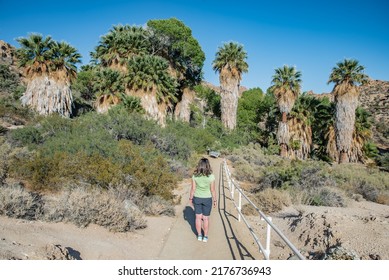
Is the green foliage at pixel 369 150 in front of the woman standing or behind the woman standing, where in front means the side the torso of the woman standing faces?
in front

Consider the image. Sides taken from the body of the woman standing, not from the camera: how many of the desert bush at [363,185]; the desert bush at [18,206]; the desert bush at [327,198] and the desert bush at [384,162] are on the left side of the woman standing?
1

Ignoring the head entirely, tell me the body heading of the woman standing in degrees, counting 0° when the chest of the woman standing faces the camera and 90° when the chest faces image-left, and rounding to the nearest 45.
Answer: approximately 180°

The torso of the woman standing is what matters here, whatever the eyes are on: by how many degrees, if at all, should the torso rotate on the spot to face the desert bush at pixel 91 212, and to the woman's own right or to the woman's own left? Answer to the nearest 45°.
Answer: approximately 90° to the woman's own left

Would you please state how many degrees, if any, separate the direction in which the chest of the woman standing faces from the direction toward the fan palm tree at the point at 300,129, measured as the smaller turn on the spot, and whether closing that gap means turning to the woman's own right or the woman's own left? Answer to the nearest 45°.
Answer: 0° — they already face it

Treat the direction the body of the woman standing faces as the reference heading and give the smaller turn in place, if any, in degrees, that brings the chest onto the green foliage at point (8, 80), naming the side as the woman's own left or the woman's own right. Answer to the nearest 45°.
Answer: approximately 45° to the woman's own left

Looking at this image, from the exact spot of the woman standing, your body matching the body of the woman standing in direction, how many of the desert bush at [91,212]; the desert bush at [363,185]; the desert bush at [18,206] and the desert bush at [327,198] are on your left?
2

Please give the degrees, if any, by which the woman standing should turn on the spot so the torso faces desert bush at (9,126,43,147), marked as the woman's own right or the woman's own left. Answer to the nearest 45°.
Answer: approximately 45° to the woman's own left

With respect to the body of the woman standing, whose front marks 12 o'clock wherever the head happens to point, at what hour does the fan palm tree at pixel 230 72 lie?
The fan palm tree is roughly at 12 o'clock from the woman standing.

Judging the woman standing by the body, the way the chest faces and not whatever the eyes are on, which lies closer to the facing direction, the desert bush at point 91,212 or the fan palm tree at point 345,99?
the fan palm tree

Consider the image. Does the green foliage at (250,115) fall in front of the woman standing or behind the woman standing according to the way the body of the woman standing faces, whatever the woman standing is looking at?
in front

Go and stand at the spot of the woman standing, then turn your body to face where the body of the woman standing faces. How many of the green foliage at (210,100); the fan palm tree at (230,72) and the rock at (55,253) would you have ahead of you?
2

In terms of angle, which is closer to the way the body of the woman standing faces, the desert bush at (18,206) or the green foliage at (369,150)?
the green foliage

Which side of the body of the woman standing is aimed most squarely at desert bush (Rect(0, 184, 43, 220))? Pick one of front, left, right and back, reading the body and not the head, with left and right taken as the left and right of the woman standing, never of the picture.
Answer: left

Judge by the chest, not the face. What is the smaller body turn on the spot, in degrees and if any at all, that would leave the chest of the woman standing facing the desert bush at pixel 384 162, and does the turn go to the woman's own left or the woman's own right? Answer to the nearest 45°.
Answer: approximately 45° to the woman's own right

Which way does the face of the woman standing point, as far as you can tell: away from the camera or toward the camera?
away from the camera

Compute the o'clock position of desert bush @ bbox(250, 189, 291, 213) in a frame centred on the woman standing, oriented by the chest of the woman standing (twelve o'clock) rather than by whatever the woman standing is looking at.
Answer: The desert bush is roughly at 1 o'clock from the woman standing.
